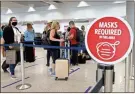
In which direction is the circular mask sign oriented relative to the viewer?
toward the camera

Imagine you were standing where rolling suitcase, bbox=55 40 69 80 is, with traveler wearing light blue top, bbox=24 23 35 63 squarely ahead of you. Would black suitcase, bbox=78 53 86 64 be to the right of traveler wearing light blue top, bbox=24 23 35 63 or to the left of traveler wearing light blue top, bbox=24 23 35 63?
right

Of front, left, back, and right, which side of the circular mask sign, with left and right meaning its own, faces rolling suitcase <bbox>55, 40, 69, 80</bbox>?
back

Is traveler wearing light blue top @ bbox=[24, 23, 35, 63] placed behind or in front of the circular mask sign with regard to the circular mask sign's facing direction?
behind

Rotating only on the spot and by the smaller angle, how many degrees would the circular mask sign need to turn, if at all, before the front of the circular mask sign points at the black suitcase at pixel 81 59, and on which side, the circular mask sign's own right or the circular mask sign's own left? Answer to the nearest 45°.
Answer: approximately 180°
